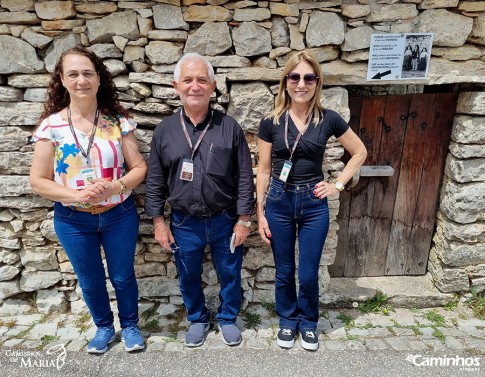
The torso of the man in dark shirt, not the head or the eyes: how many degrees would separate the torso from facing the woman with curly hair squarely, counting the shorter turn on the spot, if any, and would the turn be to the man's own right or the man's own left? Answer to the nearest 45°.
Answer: approximately 90° to the man's own right

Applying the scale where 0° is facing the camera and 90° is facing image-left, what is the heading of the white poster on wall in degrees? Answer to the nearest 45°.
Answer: approximately 0°

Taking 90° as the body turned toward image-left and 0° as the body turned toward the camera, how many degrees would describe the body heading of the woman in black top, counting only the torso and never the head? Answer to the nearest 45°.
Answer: approximately 0°

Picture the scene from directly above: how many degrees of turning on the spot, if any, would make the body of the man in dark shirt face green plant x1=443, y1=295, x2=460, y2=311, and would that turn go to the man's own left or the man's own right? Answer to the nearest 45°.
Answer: approximately 90° to the man's own left
